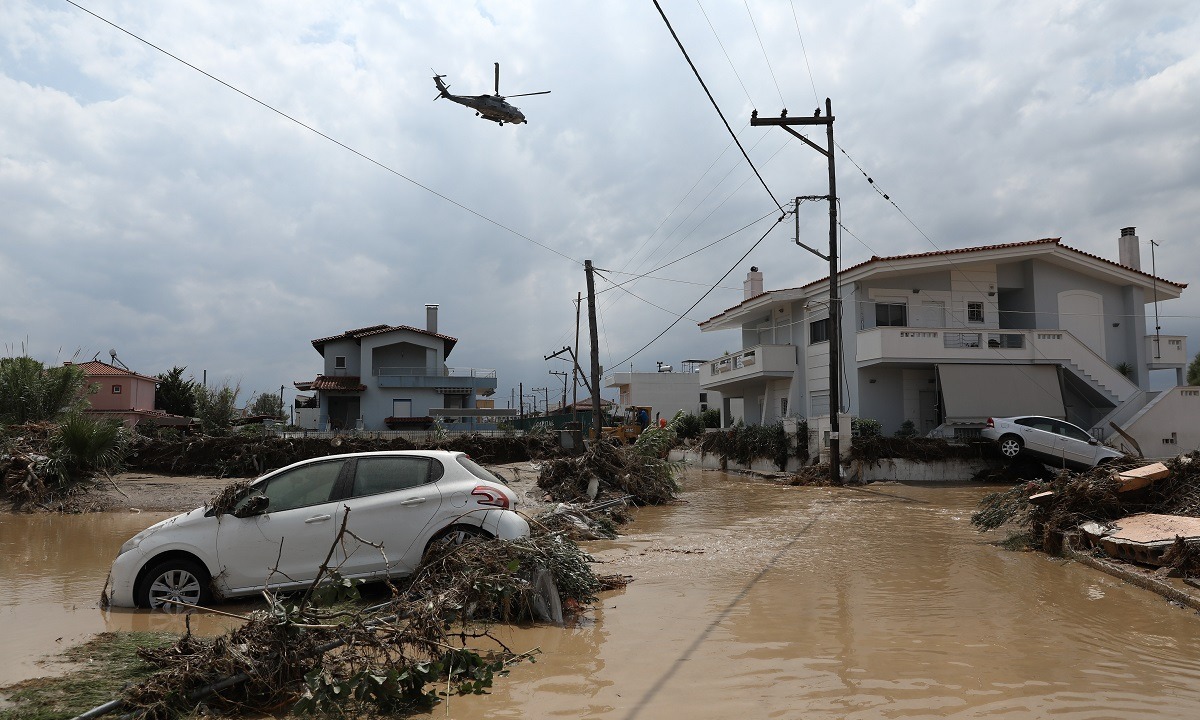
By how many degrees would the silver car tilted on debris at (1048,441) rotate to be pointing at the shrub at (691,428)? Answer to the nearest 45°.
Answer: approximately 135° to its left

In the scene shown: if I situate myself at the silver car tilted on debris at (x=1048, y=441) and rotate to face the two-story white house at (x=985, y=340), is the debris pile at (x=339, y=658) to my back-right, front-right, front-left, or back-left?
back-left

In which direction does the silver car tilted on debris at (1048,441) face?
to the viewer's right

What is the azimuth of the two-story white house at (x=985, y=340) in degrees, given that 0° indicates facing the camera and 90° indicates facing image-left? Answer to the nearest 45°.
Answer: approximately 0°

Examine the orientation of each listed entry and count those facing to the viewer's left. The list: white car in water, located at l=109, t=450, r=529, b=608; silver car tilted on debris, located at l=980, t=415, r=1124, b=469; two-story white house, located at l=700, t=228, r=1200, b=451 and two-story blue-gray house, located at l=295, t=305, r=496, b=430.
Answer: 1

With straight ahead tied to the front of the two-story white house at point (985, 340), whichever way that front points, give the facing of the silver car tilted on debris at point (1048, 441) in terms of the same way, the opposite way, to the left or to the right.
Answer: to the left

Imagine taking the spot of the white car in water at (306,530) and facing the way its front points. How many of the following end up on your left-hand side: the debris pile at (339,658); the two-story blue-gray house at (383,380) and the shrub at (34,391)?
1

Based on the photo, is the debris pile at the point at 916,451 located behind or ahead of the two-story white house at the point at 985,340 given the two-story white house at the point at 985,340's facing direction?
ahead

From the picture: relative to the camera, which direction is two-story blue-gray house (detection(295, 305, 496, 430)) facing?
toward the camera

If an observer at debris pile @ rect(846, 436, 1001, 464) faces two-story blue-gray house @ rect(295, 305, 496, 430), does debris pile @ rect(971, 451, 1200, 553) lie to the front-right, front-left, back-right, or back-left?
back-left

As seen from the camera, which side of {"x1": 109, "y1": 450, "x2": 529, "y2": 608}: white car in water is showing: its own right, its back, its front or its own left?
left

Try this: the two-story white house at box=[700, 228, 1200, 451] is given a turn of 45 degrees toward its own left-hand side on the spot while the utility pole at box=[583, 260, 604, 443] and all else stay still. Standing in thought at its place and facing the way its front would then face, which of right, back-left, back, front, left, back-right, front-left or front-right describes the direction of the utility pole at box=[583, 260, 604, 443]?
right

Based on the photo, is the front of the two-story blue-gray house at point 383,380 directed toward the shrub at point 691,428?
no
